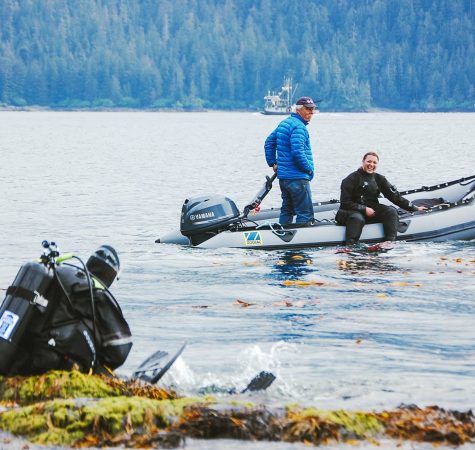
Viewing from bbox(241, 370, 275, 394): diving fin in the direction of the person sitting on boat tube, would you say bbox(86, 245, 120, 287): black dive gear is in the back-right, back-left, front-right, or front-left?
back-left

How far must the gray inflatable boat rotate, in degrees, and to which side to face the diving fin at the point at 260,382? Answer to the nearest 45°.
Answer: approximately 90° to its right

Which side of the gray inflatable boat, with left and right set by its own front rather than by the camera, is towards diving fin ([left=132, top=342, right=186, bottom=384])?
right

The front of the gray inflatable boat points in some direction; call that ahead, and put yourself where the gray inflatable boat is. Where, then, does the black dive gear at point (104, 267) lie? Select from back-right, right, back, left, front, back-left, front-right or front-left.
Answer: right

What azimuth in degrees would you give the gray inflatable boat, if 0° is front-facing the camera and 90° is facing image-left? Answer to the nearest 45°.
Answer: approximately 270°
